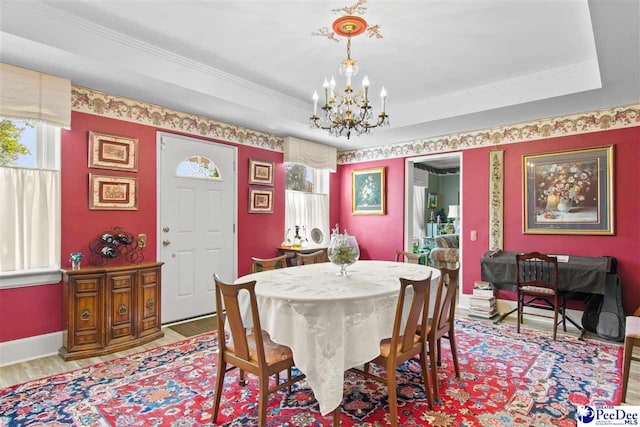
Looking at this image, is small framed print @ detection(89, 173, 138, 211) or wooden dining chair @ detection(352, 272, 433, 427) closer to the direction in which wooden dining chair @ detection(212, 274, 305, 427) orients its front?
the wooden dining chair

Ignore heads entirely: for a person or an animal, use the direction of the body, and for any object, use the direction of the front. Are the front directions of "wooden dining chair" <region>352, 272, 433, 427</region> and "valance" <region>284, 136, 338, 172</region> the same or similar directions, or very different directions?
very different directions

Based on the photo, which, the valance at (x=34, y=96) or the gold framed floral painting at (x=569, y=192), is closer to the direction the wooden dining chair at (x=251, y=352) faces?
the gold framed floral painting

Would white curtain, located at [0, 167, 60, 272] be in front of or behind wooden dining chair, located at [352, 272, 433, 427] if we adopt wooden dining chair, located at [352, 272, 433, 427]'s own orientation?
in front

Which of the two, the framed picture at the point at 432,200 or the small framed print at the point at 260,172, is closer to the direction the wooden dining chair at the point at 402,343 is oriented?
the small framed print

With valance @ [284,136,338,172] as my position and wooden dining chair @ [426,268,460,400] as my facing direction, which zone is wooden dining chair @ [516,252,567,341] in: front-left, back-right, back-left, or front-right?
front-left

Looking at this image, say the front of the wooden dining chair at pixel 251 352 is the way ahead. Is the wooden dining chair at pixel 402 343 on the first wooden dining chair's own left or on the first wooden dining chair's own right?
on the first wooden dining chair's own right

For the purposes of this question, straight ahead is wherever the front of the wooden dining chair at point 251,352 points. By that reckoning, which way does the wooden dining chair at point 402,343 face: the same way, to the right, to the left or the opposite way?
to the left

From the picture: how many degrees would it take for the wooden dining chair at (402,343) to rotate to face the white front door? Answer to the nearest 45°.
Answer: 0° — it already faces it

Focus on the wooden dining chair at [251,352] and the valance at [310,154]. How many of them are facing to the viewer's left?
0

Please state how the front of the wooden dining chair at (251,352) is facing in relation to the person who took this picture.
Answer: facing away from the viewer and to the right of the viewer

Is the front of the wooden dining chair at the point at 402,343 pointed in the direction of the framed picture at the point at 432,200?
no

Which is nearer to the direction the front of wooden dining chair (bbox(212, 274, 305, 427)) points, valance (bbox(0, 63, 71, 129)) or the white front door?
the white front door

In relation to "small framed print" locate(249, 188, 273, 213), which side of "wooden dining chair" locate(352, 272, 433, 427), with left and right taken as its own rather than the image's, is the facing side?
front

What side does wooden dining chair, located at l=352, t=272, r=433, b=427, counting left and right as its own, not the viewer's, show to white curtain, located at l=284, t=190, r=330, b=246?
front

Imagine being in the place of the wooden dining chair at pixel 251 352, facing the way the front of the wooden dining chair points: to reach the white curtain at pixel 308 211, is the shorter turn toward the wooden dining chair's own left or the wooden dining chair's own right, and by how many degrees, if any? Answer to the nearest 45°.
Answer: approximately 45° to the wooden dining chair's own left

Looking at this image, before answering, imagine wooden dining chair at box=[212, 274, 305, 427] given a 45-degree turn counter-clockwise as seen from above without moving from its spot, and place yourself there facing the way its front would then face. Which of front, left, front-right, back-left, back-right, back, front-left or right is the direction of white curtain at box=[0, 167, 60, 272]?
front-left

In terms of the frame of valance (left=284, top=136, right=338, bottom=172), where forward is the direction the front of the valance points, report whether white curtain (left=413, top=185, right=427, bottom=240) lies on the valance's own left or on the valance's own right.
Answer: on the valance's own left

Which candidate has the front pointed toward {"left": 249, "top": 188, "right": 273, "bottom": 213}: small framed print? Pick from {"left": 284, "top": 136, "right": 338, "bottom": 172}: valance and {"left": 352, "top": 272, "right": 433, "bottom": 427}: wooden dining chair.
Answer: the wooden dining chair

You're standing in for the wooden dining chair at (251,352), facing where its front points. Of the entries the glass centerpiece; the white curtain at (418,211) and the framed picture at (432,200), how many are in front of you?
3

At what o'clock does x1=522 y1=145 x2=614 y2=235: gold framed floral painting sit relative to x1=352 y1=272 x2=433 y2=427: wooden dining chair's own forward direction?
The gold framed floral painting is roughly at 3 o'clock from the wooden dining chair.

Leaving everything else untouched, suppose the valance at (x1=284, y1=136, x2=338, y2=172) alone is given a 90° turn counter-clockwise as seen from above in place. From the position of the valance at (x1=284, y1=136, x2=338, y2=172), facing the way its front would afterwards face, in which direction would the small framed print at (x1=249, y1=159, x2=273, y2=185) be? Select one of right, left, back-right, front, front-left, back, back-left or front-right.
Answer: back
